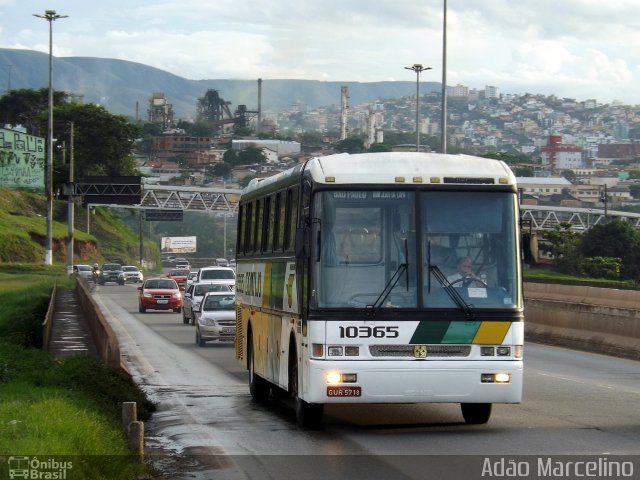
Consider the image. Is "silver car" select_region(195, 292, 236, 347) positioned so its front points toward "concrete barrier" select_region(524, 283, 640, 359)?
no

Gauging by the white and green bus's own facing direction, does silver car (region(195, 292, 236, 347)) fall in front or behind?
behind

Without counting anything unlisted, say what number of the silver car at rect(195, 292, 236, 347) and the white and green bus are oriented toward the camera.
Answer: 2

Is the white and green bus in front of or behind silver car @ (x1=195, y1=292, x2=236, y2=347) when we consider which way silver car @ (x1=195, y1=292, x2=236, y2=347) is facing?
in front

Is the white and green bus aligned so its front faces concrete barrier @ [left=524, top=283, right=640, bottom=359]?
no

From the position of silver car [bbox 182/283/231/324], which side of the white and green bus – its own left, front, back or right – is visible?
back

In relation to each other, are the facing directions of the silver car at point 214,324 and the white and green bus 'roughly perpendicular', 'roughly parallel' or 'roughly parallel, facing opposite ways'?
roughly parallel

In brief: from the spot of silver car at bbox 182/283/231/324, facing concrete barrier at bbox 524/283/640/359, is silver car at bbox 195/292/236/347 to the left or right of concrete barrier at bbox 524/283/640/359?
right

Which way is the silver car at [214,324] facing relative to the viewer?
toward the camera

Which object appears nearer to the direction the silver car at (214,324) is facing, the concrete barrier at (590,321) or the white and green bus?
the white and green bus

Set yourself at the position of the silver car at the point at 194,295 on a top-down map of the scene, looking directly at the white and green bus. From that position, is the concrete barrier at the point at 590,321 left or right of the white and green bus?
left

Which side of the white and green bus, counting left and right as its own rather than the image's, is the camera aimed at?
front

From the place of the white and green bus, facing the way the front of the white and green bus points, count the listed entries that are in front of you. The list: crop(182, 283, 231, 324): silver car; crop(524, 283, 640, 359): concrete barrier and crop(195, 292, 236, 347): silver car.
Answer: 0
